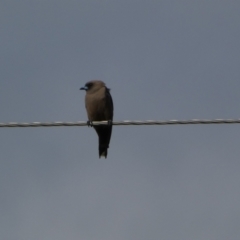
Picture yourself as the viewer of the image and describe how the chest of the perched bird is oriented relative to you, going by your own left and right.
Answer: facing the viewer and to the left of the viewer
